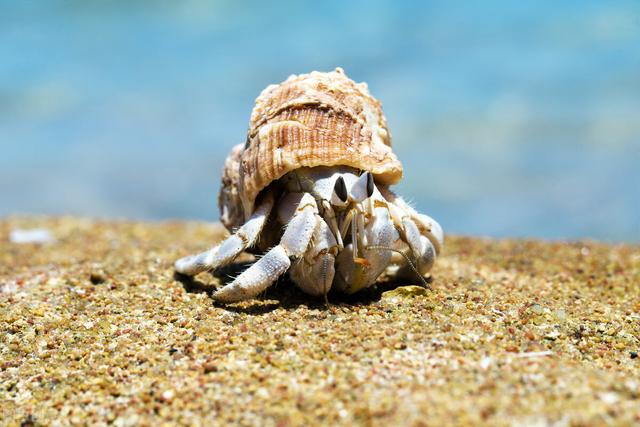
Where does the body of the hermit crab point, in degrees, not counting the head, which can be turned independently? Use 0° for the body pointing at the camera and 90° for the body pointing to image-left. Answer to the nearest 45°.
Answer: approximately 315°
